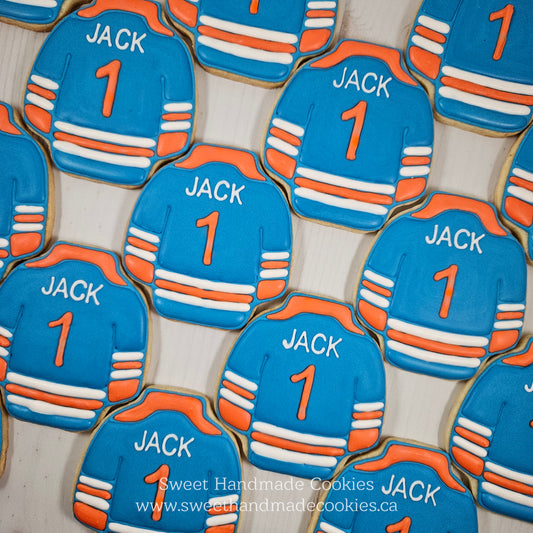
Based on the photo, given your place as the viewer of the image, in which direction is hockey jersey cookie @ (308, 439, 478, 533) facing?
facing the viewer
